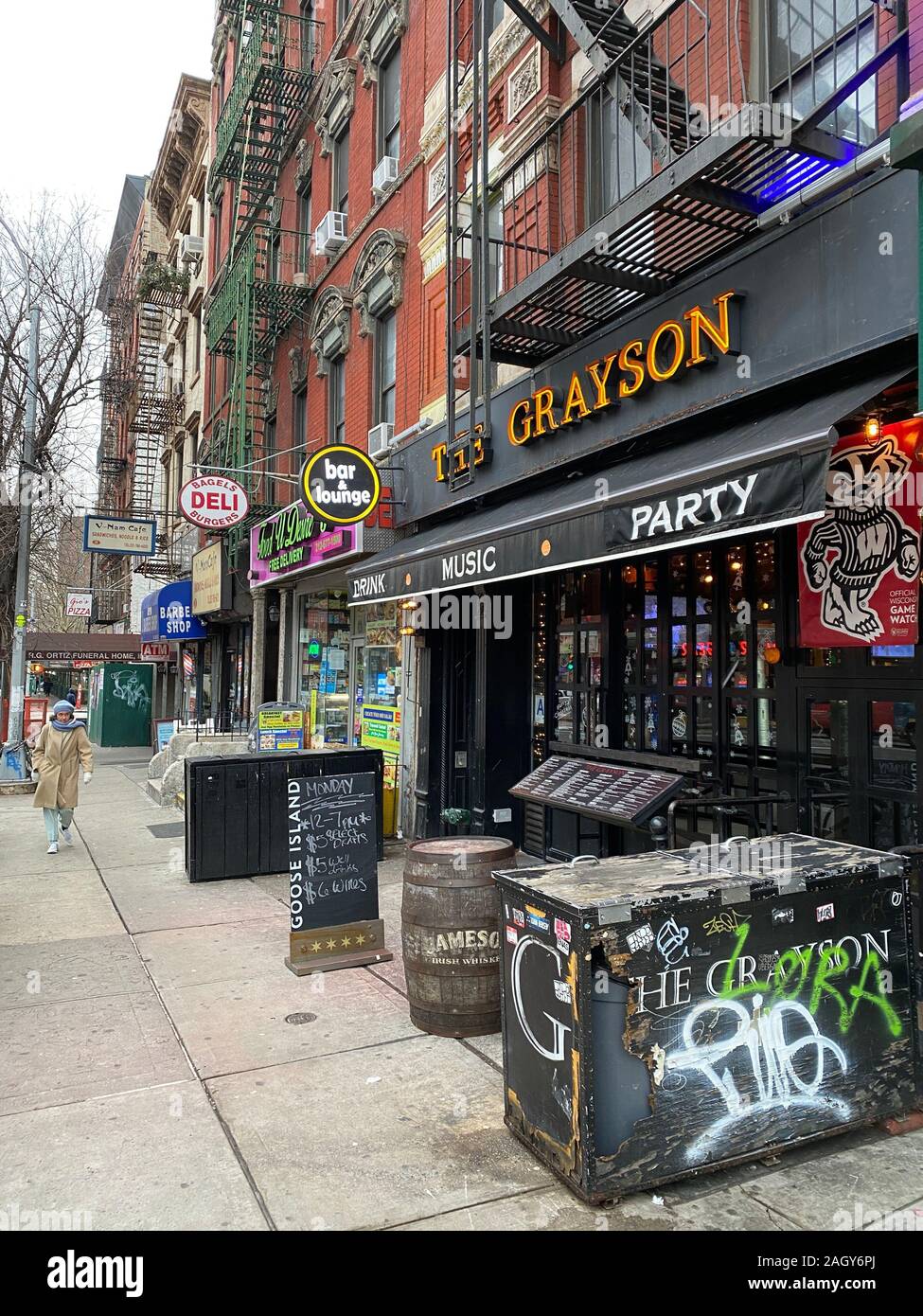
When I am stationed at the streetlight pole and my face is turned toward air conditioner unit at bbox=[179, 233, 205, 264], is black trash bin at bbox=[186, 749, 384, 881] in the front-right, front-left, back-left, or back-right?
back-right

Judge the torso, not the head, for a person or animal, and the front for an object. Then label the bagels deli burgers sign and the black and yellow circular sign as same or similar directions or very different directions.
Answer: same or similar directions

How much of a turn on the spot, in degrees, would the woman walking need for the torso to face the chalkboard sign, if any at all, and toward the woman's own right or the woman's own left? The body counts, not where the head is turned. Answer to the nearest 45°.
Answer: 0° — they already face it

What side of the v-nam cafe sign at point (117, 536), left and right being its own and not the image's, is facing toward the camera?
front

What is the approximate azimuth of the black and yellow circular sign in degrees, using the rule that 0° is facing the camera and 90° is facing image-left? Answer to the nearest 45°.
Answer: approximately 0°

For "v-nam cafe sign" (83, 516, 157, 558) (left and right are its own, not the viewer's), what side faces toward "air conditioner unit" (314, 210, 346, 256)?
front

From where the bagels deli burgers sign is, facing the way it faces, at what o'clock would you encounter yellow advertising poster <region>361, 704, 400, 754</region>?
The yellow advertising poster is roughly at 11 o'clock from the bagels deli burgers sign.

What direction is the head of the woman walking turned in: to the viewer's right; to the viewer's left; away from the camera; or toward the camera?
toward the camera

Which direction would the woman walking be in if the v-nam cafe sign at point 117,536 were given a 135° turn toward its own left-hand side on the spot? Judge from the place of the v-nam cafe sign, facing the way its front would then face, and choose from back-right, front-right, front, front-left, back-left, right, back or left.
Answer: back-right

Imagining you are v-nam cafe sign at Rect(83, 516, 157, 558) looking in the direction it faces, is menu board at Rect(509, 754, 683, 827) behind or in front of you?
in front

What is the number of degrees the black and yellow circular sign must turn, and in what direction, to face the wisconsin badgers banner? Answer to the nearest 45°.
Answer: approximately 45° to its left
